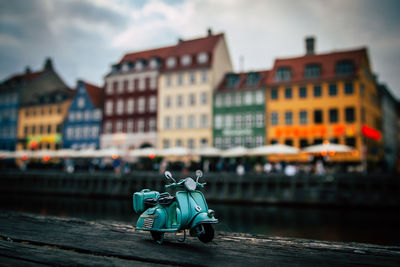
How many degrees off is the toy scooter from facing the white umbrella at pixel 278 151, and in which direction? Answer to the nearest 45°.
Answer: approximately 135° to its left

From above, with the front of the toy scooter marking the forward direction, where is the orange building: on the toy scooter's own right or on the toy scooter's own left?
on the toy scooter's own left

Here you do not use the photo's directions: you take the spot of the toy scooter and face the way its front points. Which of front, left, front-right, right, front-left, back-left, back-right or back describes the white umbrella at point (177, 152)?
back-left

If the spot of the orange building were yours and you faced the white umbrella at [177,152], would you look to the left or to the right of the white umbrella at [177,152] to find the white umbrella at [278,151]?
left

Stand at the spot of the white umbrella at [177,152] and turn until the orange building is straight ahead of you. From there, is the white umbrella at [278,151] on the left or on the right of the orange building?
right
